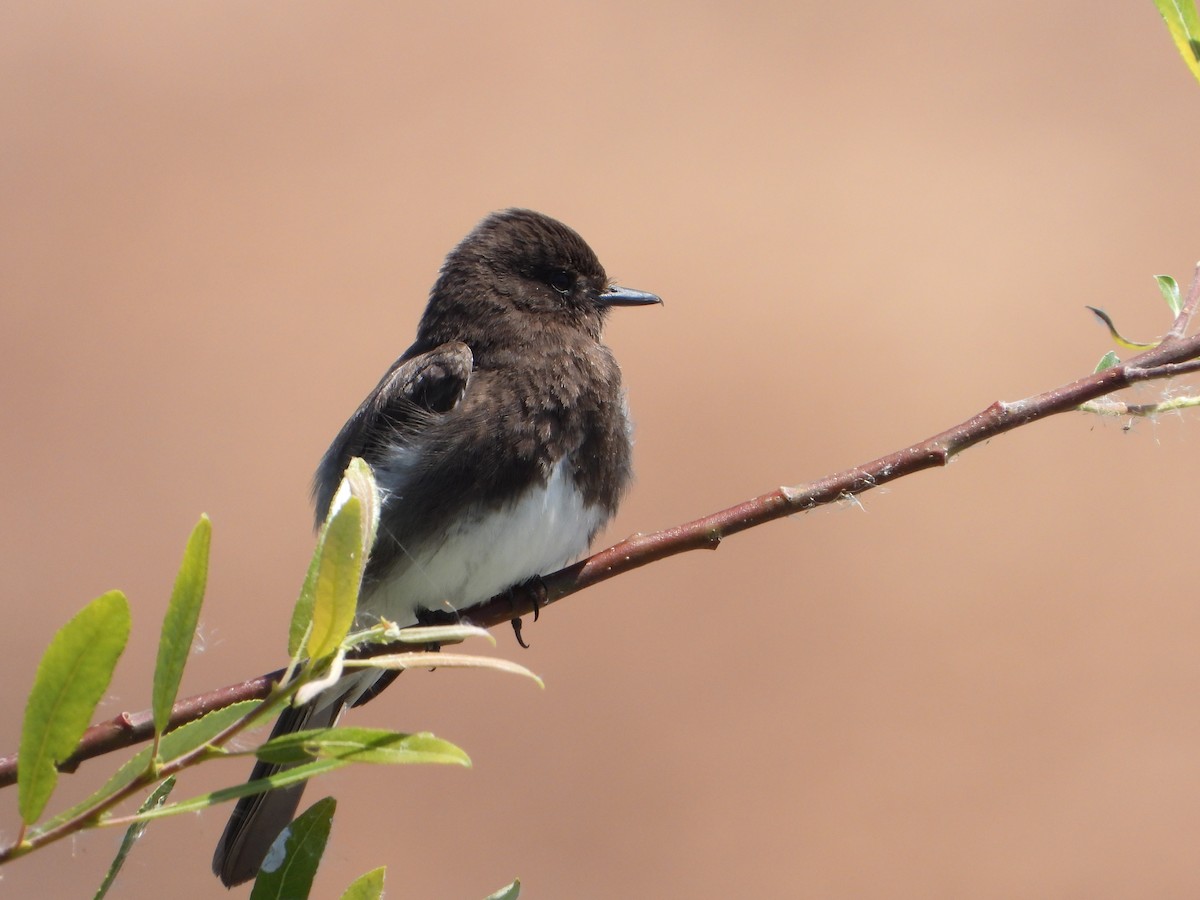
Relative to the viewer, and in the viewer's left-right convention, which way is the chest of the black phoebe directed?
facing the viewer and to the right of the viewer
